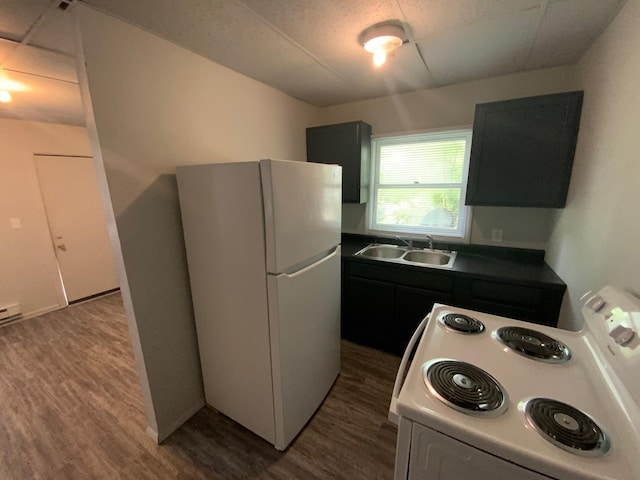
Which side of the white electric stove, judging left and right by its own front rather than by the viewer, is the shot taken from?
left

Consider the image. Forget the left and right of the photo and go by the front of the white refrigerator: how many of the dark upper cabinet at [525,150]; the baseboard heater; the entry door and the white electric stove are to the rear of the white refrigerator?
2

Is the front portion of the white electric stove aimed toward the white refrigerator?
yes

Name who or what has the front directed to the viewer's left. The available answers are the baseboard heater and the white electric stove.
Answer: the white electric stove

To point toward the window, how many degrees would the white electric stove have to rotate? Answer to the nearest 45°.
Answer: approximately 45° to its right

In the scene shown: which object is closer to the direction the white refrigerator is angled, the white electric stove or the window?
the white electric stove

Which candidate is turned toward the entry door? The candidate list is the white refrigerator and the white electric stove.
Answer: the white electric stove

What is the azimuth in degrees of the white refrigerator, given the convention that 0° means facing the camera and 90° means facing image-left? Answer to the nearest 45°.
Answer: approximately 315°

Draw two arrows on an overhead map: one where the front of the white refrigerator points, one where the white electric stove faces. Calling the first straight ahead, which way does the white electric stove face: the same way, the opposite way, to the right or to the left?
the opposite way

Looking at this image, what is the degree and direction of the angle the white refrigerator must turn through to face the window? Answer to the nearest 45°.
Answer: approximately 90° to its left

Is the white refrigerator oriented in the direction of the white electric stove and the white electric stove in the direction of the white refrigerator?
yes

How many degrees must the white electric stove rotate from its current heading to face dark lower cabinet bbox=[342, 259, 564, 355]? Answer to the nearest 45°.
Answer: approximately 45° to its right

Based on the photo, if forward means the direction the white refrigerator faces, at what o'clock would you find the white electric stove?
The white electric stove is roughly at 12 o'clock from the white refrigerator.

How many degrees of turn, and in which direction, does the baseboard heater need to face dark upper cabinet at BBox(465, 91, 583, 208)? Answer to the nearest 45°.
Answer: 0° — it already faces it
